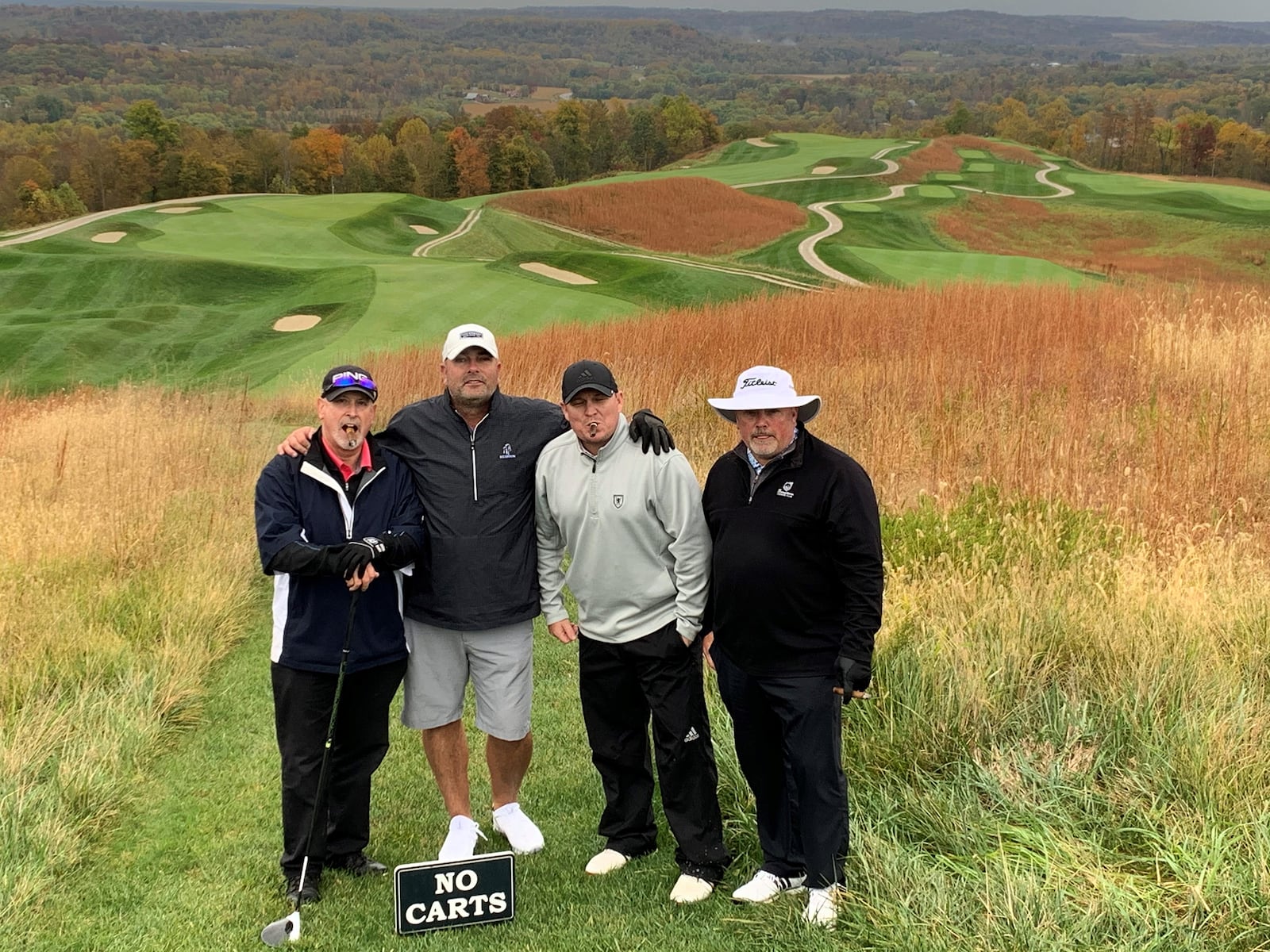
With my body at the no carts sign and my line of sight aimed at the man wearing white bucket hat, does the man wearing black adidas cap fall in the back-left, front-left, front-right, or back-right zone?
front-left

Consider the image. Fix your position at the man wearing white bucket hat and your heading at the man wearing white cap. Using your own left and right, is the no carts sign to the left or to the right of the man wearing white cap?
left

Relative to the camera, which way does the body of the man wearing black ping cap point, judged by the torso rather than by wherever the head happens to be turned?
toward the camera

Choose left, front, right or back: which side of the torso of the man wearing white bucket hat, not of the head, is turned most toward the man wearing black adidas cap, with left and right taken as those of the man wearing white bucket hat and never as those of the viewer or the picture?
right

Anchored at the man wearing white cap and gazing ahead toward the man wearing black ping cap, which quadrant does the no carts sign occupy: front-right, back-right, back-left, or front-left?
front-left

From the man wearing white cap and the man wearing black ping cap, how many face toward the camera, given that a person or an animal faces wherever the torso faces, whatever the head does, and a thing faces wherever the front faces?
2

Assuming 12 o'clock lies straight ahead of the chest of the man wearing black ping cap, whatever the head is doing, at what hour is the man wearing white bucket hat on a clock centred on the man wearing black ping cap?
The man wearing white bucket hat is roughly at 10 o'clock from the man wearing black ping cap.

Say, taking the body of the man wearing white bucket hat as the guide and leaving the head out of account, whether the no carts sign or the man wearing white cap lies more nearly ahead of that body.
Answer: the no carts sign

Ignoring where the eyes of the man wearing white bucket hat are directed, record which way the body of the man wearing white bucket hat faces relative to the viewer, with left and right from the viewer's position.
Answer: facing the viewer and to the left of the viewer
